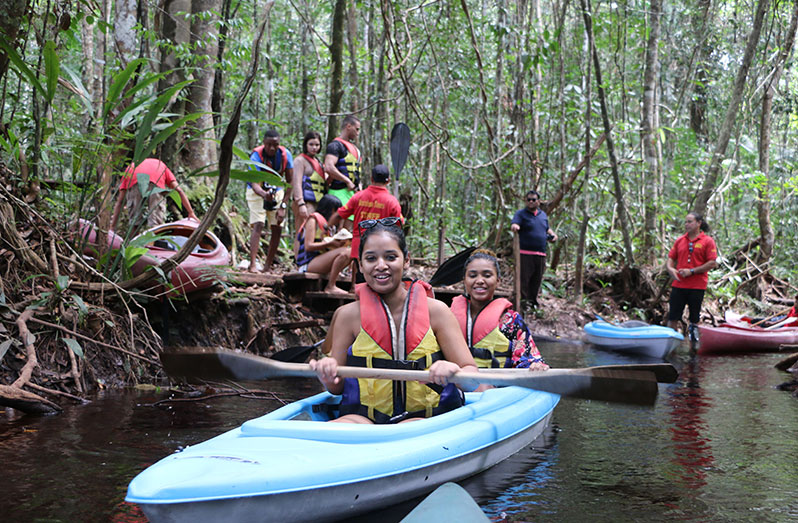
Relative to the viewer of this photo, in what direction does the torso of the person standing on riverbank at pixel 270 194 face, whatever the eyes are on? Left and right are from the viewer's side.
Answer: facing the viewer

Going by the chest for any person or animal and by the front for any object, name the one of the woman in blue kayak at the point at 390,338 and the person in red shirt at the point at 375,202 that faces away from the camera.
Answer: the person in red shirt

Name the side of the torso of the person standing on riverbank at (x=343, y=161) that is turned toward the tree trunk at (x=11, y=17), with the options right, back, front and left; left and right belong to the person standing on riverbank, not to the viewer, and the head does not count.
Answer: right

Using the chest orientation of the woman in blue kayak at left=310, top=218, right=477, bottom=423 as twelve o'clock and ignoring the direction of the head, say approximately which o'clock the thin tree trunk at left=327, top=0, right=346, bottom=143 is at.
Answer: The thin tree trunk is roughly at 6 o'clock from the woman in blue kayak.

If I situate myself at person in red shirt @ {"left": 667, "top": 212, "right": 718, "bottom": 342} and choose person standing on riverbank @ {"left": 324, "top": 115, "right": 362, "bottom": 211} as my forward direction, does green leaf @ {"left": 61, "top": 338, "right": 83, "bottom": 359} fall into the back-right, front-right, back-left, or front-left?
front-left

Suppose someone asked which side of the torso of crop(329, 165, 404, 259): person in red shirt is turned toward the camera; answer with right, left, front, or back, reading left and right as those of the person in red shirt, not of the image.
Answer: back

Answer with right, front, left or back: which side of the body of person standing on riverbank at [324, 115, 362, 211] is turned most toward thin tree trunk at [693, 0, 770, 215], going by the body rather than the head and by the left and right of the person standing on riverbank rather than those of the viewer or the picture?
left

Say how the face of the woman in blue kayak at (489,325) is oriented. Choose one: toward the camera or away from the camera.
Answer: toward the camera

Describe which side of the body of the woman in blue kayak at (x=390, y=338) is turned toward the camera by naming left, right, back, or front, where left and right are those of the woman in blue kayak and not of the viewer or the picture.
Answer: front
